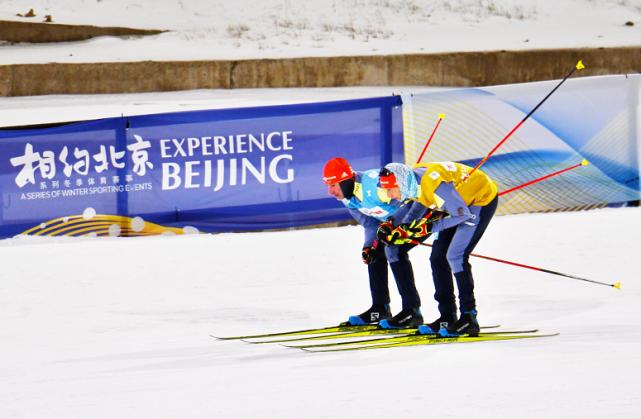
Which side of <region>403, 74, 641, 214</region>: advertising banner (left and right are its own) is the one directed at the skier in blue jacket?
front

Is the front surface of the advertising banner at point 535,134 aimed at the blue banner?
no

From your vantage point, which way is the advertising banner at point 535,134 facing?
toward the camera

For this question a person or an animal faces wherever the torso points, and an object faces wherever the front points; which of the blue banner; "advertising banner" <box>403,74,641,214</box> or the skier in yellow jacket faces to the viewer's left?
the skier in yellow jacket

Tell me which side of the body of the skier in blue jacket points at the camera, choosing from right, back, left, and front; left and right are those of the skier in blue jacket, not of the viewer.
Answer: left

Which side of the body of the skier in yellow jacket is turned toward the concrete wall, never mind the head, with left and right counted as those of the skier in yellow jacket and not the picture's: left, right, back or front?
right

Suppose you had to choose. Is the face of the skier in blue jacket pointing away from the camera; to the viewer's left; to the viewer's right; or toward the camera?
to the viewer's left

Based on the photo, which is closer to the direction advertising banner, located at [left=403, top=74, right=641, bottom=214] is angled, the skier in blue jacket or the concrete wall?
the skier in blue jacket

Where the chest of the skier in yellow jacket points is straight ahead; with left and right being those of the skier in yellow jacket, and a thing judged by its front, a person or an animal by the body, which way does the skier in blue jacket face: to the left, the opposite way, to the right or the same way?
the same way

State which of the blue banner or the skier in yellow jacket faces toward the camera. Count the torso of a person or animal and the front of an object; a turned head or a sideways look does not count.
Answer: the blue banner

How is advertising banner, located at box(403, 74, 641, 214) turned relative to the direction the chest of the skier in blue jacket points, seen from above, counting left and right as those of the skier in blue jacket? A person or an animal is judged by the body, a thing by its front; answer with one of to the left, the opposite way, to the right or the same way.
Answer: to the left

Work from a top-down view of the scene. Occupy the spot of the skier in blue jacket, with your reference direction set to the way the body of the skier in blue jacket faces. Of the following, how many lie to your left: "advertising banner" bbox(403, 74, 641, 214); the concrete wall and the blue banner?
0

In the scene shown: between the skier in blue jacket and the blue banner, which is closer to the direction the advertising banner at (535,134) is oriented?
the skier in blue jacket

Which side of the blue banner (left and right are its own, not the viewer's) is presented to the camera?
front

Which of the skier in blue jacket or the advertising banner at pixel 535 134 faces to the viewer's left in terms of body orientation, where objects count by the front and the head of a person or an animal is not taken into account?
the skier in blue jacket

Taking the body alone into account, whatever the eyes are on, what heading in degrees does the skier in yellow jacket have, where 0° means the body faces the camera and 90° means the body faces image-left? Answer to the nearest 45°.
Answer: approximately 90°
